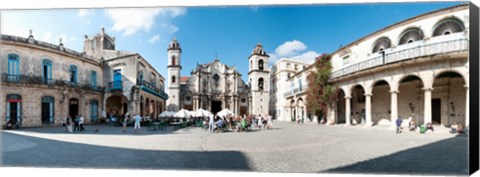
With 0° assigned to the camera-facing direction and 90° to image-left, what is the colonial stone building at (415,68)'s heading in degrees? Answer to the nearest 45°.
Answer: approximately 45°

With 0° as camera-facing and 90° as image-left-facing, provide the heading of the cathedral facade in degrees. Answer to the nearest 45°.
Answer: approximately 0°

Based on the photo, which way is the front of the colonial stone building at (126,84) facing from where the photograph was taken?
facing the viewer and to the right of the viewer
